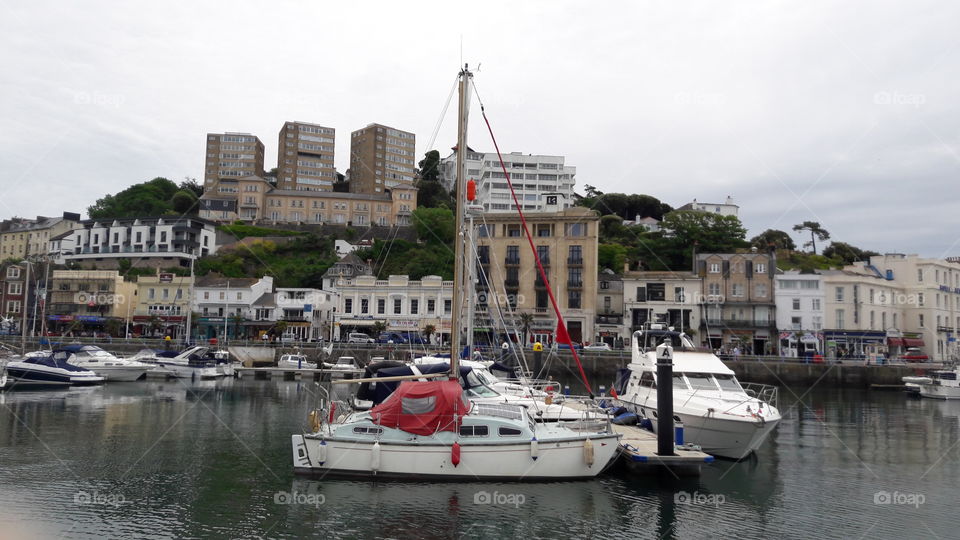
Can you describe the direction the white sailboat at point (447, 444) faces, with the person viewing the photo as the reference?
facing to the right of the viewer

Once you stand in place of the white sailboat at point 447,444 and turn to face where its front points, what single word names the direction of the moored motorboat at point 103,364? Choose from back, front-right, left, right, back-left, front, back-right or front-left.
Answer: back-left

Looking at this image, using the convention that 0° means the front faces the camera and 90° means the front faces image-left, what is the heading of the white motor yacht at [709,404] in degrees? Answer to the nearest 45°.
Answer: approximately 315°

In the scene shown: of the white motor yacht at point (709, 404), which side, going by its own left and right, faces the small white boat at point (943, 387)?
left

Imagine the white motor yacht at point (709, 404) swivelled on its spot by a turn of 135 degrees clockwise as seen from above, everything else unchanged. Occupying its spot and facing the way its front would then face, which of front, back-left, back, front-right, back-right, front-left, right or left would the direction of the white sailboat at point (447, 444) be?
front-left

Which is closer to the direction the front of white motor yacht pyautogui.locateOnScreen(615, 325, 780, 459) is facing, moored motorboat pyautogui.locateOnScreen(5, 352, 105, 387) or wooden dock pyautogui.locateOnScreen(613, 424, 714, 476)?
the wooden dock
